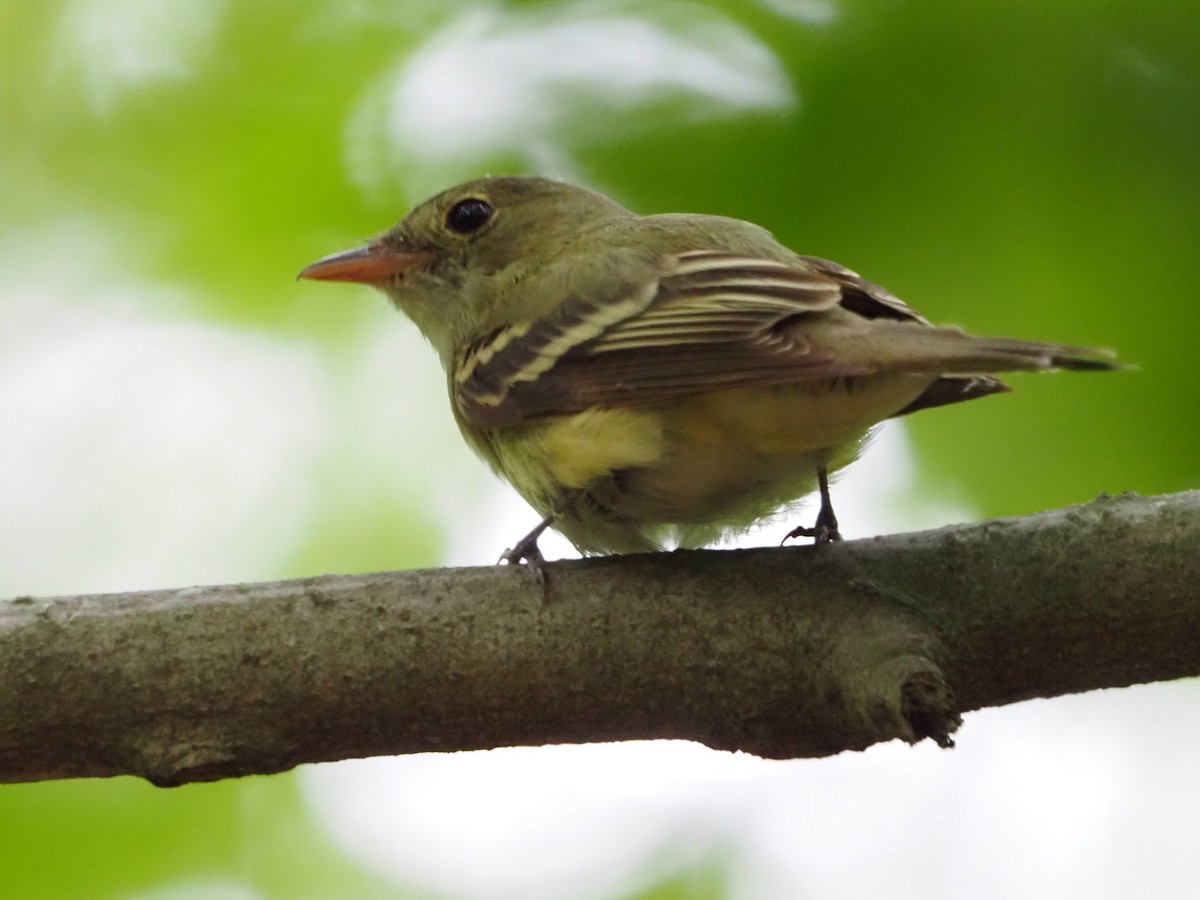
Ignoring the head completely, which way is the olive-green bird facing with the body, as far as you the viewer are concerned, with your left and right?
facing to the left of the viewer
